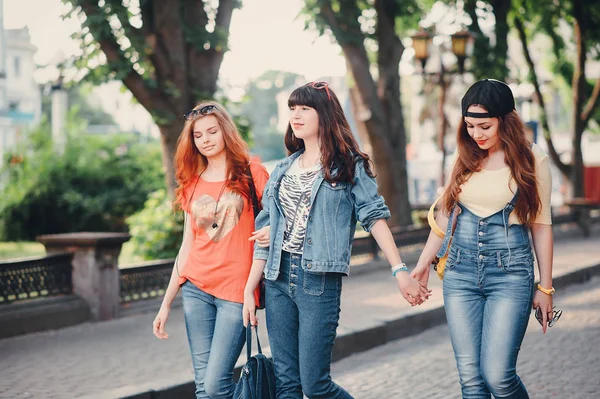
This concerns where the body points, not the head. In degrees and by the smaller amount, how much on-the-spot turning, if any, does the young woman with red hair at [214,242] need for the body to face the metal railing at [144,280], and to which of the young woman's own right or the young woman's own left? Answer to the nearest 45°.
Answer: approximately 180°

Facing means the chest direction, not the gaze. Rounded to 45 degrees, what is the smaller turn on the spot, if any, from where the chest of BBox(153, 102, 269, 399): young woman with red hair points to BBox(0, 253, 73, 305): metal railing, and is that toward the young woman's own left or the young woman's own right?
approximately 180°

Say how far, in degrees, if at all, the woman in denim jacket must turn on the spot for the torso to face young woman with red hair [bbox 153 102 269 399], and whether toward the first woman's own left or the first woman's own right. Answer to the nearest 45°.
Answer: approximately 90° to the first woman's own right

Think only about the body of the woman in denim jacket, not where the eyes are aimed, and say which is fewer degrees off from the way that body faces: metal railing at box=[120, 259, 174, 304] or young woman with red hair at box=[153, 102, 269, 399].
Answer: the young woman with red hair

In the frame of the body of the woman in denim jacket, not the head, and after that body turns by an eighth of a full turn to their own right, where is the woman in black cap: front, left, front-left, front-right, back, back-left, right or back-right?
back

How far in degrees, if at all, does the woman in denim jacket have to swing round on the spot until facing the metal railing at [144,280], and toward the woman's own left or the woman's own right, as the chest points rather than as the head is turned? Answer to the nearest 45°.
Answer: approximately 135° to the woman's own right

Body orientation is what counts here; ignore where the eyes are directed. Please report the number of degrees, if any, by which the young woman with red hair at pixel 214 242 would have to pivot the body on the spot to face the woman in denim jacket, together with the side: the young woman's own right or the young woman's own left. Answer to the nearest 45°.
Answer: approximately 45° to the young woman's own left

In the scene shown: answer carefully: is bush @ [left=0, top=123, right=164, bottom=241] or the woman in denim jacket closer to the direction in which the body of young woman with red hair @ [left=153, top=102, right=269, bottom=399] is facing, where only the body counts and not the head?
the woman in denim jacket

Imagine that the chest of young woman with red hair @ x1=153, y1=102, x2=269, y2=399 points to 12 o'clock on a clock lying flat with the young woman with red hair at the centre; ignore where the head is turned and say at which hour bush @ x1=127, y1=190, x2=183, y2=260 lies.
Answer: The bush is roughly at 6 o'clock from the young woman with red hair.

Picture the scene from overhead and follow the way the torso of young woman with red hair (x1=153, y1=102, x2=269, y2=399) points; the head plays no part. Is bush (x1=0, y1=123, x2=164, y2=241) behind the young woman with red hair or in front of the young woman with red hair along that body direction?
behind

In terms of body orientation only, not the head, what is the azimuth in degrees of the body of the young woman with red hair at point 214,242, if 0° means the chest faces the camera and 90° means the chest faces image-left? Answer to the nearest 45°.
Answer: approximately 0°
